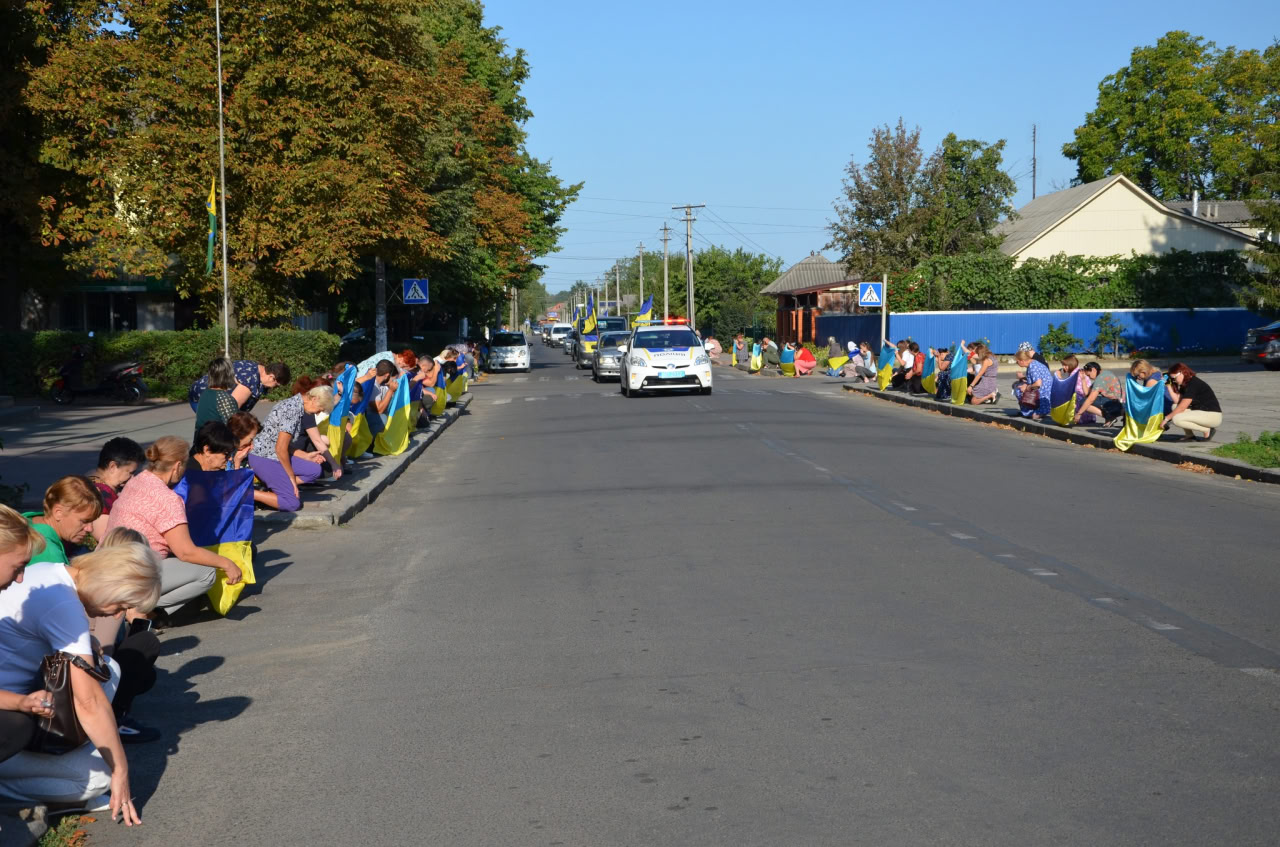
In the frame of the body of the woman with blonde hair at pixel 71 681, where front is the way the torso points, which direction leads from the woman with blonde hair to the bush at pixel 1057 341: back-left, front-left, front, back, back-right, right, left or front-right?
front-left

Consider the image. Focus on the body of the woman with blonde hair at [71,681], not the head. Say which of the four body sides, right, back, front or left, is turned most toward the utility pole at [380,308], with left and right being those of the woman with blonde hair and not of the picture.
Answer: left

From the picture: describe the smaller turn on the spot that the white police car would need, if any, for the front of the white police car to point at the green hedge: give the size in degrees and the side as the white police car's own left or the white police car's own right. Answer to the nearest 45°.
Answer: approximately 90° to the white police car's own right

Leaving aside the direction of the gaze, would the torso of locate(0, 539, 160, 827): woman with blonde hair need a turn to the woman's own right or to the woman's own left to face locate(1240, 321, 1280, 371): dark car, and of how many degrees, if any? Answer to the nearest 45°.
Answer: approximately 45° to the woman's own left

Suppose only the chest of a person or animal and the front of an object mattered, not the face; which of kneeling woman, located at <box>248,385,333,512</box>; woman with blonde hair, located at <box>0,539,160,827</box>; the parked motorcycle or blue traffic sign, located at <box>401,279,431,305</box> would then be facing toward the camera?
the blue traffic sign

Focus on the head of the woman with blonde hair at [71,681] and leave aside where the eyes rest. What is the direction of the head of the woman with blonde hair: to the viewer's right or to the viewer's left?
to the viewer's right

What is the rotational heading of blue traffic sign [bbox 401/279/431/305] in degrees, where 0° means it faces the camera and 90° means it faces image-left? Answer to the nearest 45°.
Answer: approximately 0°

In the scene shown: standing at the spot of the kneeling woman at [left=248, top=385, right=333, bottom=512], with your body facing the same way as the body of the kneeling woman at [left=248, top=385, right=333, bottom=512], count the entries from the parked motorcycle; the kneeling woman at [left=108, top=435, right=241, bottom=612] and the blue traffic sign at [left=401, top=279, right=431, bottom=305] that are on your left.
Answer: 2

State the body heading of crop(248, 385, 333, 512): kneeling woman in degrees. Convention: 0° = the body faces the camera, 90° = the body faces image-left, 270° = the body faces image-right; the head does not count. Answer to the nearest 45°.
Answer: approximately 270°

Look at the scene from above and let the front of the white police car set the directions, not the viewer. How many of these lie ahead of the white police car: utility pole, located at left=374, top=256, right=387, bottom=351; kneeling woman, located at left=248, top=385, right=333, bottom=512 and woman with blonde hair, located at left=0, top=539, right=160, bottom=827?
2

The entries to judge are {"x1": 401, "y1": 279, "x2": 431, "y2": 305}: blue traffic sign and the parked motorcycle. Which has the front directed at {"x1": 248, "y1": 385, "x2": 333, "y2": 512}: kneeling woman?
the blue traffic sign

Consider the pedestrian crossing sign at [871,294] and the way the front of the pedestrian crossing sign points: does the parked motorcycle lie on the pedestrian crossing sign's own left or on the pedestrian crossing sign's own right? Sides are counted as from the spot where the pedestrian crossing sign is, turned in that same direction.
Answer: on the pedestrian crossing sign's own right

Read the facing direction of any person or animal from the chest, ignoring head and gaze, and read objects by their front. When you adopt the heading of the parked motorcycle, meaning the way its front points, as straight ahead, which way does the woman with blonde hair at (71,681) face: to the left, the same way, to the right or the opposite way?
the opposite way

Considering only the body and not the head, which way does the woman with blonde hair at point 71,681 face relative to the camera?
to the viewer's right

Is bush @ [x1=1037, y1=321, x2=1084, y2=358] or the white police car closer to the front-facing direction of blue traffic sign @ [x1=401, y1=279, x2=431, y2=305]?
the white police car
